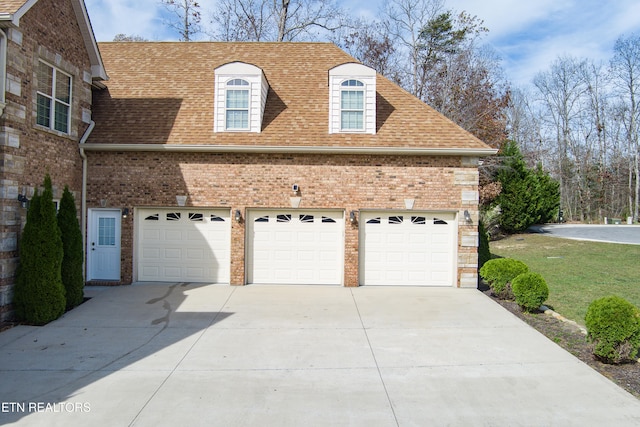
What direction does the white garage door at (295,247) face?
toward the camera

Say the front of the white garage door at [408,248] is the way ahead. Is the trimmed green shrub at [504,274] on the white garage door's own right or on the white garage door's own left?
on the white garage door's own left

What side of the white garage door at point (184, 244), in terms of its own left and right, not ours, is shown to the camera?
front

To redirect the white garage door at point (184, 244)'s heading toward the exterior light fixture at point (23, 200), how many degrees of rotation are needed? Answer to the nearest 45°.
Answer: approximately 45° to its right

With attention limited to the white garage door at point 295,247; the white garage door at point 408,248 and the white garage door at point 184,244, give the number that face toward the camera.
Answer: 3

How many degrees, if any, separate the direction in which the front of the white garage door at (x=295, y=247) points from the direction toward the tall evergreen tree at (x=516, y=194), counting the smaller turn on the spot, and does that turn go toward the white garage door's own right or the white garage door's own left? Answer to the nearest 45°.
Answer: approximately 135° to the white garage door's own left

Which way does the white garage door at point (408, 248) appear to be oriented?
toward the camera

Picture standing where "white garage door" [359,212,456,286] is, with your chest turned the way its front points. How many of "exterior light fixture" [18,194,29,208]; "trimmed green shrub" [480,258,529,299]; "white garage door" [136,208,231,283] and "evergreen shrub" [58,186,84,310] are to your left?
1

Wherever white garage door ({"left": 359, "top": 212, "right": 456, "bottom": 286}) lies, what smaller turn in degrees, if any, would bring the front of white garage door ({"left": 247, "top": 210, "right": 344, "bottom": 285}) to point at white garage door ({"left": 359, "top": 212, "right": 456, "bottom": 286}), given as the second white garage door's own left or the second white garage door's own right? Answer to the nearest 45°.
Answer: approximately 90° to the second white garage door's own left

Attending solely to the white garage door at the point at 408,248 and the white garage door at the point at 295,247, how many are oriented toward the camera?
2

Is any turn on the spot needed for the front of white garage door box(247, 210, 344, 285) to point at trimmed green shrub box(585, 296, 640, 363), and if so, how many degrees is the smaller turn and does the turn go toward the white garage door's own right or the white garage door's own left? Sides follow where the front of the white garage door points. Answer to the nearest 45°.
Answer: approximately 45° to the white garage door's own left

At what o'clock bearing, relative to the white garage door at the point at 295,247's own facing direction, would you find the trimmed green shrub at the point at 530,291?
The trimmed green shrub is roughly at 10 o'clock from the white garage door.

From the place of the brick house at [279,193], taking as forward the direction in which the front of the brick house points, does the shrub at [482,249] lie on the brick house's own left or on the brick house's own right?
on the brick house's own left
